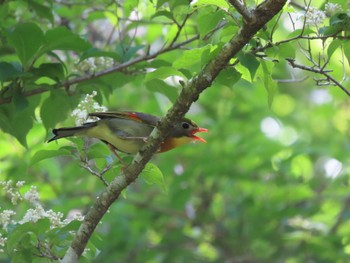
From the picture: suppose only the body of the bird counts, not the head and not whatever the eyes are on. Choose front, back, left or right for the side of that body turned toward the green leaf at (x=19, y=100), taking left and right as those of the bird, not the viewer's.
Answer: back

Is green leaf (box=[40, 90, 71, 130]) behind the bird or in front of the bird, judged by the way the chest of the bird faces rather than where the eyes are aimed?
behind

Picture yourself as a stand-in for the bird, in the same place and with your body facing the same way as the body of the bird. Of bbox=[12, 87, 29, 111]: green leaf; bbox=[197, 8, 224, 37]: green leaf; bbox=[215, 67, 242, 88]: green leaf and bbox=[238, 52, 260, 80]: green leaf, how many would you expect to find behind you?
1

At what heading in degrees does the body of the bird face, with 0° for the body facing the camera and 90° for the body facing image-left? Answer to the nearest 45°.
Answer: approximately 270°
